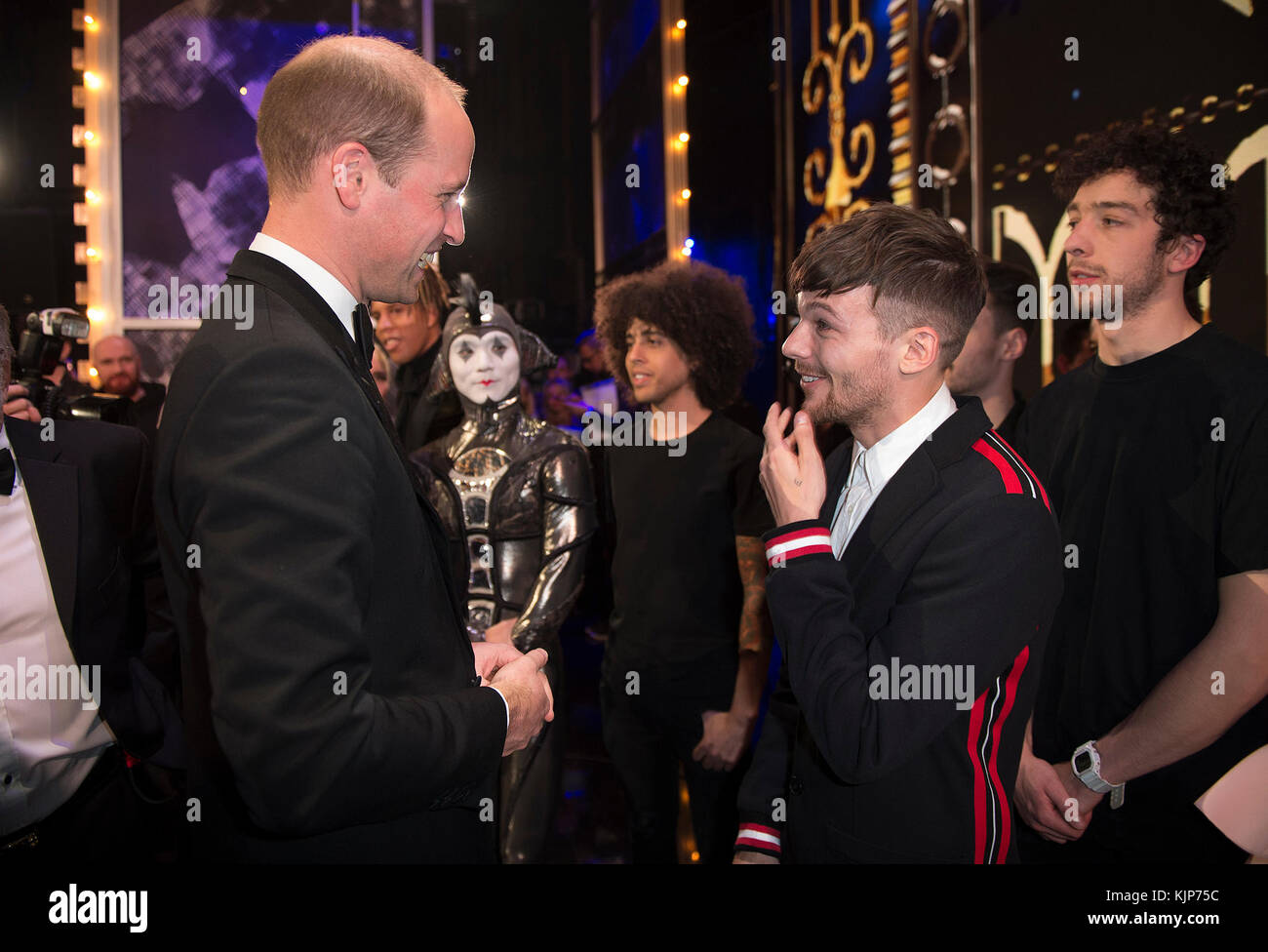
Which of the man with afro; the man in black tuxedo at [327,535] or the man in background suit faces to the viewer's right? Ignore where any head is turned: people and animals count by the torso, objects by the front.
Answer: the man in black tuxedo

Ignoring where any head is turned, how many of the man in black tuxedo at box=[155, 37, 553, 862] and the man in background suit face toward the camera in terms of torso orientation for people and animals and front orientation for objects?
1

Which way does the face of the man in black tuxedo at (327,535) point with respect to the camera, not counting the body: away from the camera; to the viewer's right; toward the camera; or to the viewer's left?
to the viewer's right

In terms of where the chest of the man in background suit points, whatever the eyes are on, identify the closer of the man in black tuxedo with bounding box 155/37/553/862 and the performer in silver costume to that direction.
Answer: the man in black tuxedo

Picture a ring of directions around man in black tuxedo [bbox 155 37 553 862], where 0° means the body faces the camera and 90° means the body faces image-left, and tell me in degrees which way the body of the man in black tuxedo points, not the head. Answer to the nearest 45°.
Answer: approximately 270°

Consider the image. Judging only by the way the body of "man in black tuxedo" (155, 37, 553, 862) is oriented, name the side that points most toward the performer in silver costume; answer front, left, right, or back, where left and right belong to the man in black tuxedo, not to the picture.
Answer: left

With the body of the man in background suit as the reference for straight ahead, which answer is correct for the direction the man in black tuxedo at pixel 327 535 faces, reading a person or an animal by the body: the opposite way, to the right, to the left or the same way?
to the left

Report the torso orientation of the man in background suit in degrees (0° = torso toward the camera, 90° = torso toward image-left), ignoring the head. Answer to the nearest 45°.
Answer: approximately 0°
